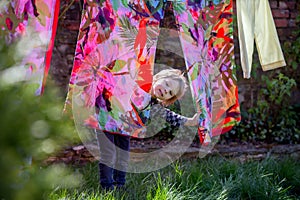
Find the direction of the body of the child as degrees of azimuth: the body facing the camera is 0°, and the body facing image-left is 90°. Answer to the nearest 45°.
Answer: approximately 0°

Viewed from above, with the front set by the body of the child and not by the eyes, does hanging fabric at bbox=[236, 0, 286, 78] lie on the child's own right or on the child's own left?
on the child's own left
